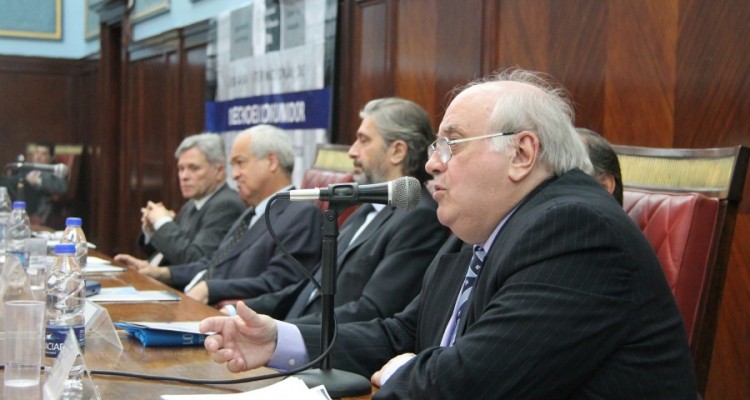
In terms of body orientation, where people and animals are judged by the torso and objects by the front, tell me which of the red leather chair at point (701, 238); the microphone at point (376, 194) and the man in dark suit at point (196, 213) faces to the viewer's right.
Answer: the microphone

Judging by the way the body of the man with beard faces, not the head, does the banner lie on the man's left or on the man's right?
on the man's right

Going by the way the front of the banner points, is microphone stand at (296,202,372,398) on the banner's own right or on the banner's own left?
on the banner's own left

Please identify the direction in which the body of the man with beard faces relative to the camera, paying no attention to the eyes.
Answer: to the viewer's left

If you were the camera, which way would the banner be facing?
facing the viewer and to the left of the viewer

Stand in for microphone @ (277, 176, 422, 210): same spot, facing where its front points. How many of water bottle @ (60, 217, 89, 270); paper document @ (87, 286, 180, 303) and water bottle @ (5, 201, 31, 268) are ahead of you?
0

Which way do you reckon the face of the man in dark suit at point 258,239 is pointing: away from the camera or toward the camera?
toward the camera

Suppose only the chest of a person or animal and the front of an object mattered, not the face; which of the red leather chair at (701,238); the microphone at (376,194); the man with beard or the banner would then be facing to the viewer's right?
the microphone

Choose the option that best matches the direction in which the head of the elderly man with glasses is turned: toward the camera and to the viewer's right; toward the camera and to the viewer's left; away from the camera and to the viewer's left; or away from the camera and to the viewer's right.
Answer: toward the camera and to the viewer's left

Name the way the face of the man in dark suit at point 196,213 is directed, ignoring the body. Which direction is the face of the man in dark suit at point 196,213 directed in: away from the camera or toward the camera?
toward the camera

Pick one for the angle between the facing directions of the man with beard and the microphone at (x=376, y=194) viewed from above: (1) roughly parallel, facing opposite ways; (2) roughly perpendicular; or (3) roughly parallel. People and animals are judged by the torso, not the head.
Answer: roughly parallel, facing opposite ways

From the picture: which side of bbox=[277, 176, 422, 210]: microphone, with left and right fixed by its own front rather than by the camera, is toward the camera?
right

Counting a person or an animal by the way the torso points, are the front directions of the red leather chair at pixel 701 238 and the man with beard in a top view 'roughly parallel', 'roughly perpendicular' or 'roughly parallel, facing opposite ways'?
roughly parallel

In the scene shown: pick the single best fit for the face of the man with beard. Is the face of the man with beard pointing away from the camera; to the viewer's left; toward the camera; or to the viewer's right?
to the viewer's left
